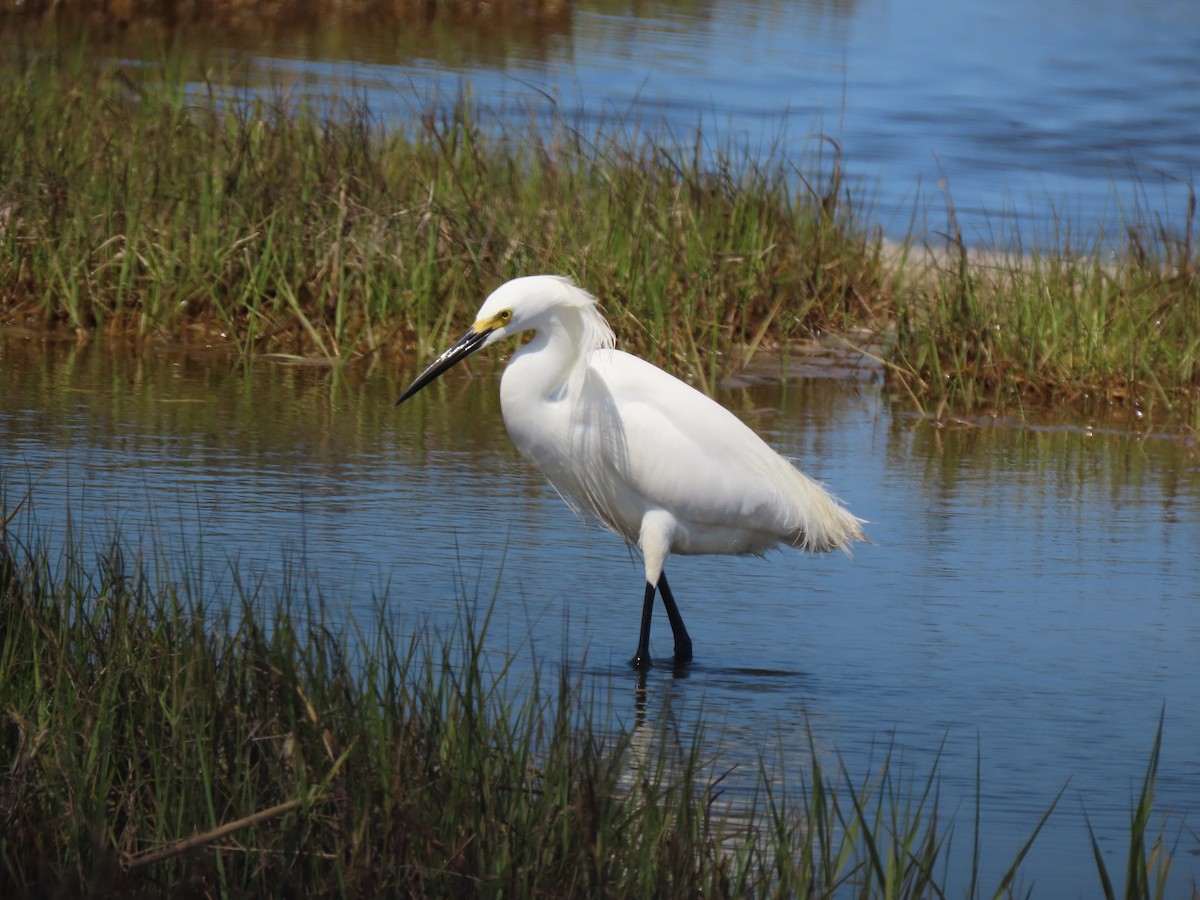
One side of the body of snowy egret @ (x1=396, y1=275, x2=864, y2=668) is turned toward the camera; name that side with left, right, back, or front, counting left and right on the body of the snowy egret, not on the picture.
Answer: left
